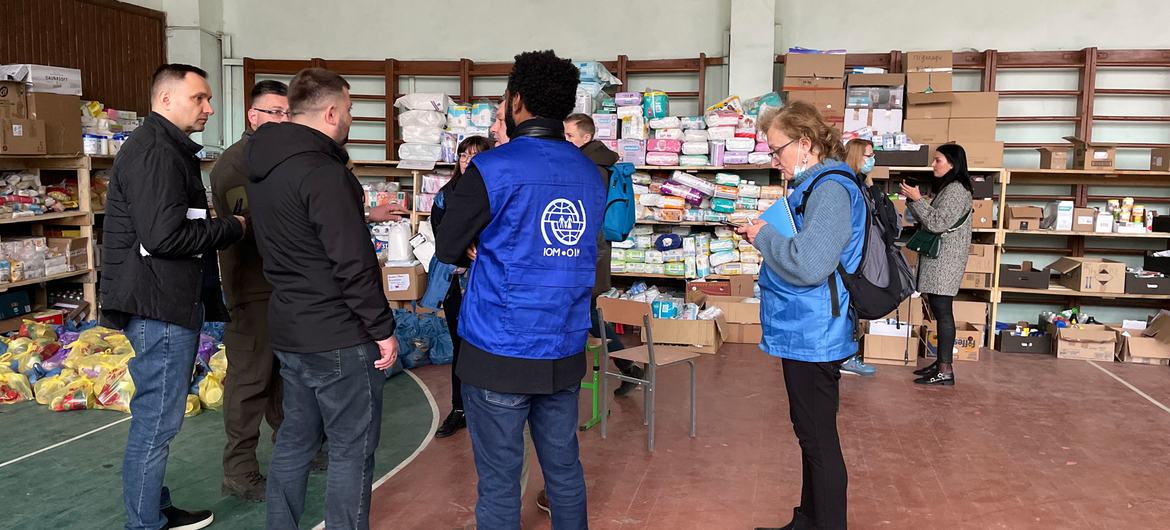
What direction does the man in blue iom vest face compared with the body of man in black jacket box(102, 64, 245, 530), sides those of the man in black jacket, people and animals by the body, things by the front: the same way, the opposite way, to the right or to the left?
to the left

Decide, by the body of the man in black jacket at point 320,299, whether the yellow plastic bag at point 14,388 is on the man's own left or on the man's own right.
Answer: on the man's own left

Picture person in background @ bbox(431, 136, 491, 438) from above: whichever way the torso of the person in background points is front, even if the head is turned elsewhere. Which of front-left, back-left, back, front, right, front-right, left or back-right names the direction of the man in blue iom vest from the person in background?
front-left

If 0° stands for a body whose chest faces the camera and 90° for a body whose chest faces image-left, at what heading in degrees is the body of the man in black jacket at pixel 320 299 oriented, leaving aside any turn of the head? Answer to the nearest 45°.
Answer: approximately 225°

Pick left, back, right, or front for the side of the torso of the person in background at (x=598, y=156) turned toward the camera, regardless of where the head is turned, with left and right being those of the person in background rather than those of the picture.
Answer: left

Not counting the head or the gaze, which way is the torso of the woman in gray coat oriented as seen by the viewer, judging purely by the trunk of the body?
to the viewer's left

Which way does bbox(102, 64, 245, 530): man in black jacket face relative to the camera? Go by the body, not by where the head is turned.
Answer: to the viewer's right

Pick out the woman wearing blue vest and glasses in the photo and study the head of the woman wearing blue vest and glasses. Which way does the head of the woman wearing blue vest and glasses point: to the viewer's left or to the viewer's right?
to the viewer's left

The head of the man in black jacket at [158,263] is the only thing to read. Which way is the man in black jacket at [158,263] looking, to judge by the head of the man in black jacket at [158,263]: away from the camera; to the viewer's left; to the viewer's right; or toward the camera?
to the viewer's right

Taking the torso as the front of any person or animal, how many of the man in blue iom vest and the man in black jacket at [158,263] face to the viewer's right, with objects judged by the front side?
1

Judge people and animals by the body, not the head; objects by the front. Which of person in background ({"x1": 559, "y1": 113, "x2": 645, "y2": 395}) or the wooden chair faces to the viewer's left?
the person in background
